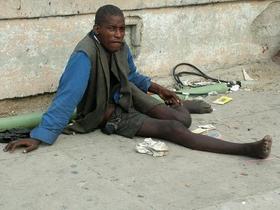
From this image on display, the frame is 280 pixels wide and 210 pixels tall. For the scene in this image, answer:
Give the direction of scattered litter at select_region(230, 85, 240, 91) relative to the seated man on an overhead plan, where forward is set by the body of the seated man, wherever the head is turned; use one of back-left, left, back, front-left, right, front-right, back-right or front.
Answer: left

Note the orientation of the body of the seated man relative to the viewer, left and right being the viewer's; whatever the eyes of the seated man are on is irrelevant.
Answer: facing the viewer and to the right of the viewer
